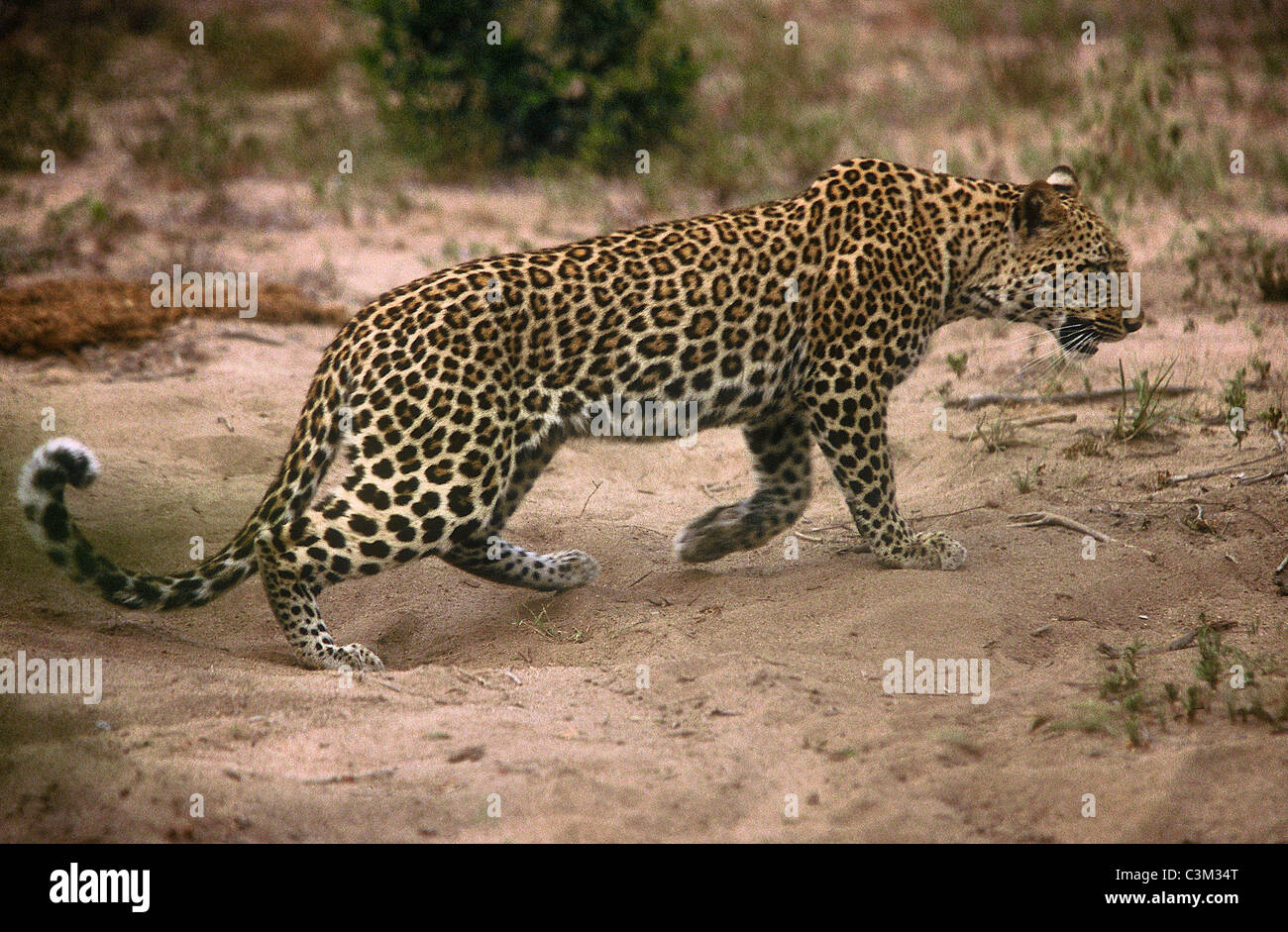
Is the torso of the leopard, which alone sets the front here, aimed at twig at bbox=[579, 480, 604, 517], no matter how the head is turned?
no

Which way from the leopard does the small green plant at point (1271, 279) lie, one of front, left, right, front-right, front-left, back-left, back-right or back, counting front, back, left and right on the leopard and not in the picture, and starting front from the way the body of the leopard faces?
front-left

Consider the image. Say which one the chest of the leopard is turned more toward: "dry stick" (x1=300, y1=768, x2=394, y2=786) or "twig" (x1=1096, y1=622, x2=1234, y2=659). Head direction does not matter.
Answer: the twig

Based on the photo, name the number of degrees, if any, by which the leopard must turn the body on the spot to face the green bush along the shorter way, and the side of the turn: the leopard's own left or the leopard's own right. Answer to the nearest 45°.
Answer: approximately 90° to the leopard's own left

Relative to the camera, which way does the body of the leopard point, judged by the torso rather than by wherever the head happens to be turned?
to the viewer's right

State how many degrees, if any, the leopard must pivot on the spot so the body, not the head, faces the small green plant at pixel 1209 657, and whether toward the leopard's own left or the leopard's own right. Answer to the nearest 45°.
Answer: approximately 45° to the leopard's own right

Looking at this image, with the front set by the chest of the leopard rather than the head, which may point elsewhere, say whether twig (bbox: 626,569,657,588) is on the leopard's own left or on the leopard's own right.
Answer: on the leopard's own left

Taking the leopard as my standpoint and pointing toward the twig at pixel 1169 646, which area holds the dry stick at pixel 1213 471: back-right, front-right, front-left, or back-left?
front-left

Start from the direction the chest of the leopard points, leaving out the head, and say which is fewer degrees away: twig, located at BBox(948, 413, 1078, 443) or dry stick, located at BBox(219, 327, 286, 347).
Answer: the twig

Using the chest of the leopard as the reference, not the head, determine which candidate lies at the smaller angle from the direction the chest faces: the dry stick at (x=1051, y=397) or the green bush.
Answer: the dry stick

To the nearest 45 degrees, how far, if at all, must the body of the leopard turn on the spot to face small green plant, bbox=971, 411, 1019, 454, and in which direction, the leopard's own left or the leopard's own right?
approximately 45° to the leopard's own left

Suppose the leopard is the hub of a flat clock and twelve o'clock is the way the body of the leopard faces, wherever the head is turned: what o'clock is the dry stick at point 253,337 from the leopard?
The dry stick is roughly at 8 o'clock from the leopard.

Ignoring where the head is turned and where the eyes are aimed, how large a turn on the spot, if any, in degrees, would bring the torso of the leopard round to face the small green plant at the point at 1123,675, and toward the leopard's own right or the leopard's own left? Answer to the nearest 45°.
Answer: approximately 45° to the leopard's own right

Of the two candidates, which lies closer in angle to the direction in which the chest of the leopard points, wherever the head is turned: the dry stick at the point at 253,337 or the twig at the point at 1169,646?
the twig

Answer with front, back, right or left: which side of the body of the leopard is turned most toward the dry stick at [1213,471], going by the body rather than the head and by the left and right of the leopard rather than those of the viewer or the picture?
front
